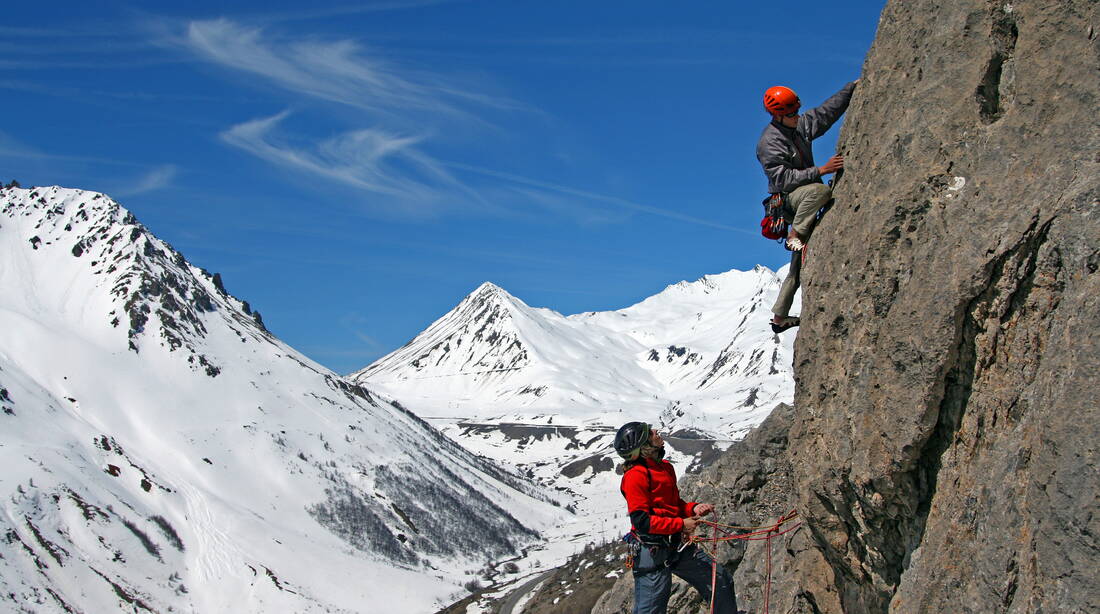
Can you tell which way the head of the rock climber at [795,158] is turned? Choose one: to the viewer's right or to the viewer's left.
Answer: to the viewer's right

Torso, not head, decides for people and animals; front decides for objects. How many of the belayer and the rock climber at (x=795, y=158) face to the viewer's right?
2

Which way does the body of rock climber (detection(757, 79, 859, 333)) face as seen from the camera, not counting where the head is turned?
to the viewer's right

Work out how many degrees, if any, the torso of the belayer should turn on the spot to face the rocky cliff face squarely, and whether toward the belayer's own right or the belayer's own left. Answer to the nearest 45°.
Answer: approximately 45° to the belayer's own right

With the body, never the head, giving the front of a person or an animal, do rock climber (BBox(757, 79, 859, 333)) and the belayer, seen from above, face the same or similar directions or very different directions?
same or similar directions

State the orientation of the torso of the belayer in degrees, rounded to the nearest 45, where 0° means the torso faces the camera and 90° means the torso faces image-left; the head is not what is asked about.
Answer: approximately 270°
